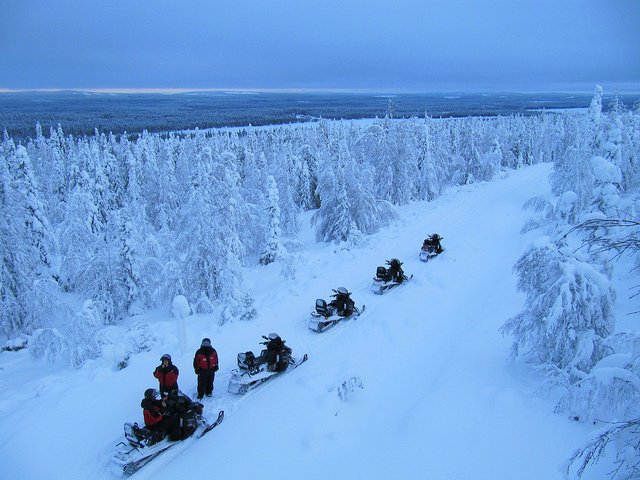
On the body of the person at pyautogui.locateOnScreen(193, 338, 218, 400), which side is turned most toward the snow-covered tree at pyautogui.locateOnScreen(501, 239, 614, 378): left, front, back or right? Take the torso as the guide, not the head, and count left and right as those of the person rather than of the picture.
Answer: left

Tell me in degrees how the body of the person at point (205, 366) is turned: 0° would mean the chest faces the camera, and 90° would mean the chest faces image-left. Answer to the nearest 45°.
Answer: approximately 0°
